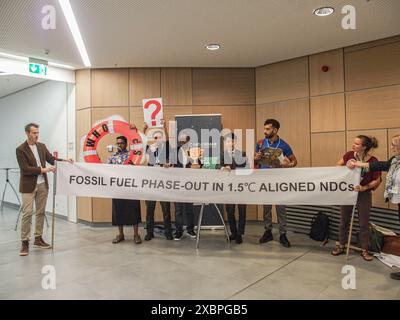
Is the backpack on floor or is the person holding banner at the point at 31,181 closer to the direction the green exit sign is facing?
the person holding banner

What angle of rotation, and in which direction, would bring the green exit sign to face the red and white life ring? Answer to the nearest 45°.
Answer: approximately 90° to its left

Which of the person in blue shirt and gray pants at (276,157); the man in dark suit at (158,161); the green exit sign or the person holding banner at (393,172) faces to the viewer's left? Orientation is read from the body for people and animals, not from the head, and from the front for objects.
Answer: the person holding banner at (393,172)

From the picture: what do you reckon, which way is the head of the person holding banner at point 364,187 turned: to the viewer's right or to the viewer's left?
to the viewer's left

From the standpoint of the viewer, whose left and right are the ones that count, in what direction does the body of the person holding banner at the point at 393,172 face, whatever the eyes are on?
facing to the left of the viewer
